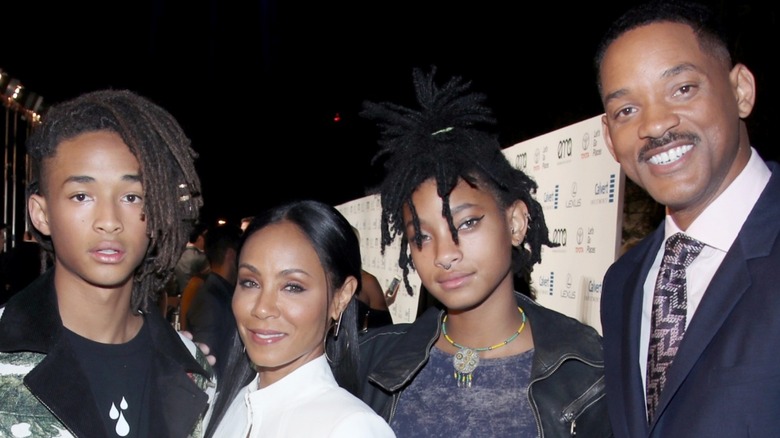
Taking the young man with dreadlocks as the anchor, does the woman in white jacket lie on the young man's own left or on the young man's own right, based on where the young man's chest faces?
on the young man's own left

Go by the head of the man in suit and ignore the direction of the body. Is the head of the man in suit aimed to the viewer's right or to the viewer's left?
to the viewer's left

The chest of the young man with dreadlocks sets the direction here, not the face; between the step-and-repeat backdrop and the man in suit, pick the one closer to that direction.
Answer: the man in suit

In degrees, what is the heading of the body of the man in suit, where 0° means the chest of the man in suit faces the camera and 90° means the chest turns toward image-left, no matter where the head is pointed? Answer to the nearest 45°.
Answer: approximately 45°

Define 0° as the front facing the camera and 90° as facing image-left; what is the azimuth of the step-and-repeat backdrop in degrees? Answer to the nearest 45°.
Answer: approximately 45°

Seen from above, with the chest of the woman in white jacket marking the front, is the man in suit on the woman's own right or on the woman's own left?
on the woman's own left

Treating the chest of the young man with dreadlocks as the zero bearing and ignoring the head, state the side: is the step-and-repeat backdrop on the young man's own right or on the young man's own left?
on the young man's own left

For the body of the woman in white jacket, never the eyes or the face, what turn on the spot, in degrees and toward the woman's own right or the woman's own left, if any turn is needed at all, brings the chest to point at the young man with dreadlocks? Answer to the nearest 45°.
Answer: approximately 45° to the woman's own right

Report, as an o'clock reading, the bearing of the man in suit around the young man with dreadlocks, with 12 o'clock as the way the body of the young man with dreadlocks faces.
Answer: The man in suit is roughly at 10 o'clock from the young man with dreadlocks.

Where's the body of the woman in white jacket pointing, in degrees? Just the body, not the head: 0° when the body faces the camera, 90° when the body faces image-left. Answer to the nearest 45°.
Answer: approximately 45°

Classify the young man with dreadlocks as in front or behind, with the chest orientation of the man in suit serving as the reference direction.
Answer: in front

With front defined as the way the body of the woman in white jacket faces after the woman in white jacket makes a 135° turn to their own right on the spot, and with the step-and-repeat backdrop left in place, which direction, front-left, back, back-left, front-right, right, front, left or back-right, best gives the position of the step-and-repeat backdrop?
front-right
